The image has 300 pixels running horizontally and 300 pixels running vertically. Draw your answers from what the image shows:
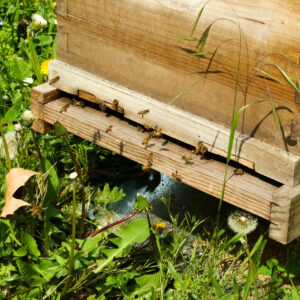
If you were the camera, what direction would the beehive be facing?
facing the viewer and to the left of the viewer

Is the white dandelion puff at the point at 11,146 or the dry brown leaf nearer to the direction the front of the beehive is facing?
the dry brown leaf

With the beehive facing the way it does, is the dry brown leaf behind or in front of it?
in front
